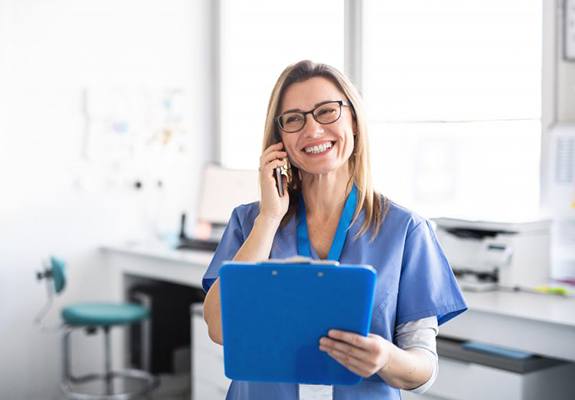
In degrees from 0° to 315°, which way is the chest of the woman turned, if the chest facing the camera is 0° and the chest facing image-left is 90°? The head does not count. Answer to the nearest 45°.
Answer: approximately 0°

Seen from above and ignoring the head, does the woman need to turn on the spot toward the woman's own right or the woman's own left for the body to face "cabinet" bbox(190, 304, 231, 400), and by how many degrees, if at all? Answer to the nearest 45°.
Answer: approximately 180°

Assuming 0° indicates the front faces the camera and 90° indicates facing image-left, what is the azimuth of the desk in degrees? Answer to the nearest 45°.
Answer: approximately 45°

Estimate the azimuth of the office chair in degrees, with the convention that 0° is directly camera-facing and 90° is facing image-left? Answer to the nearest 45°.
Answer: approximately 270°

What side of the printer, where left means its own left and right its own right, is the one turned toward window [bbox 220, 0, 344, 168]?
right

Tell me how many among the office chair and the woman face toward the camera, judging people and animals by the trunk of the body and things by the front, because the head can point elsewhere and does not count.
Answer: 1
